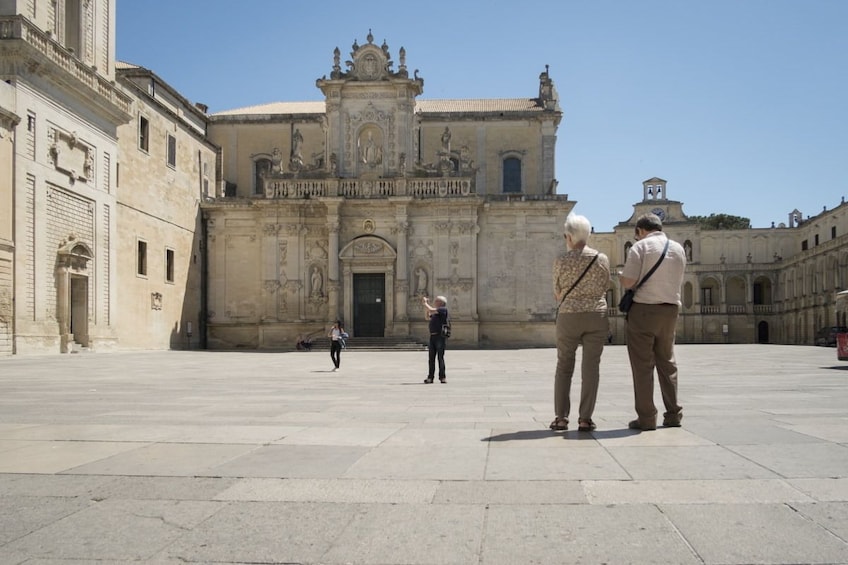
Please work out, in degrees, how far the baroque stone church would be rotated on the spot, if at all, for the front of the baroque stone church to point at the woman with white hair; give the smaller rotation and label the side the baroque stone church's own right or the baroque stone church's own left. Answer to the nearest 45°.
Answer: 0° — it already faces them

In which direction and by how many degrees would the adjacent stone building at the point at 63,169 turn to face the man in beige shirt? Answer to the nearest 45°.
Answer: approximately 45° to its right

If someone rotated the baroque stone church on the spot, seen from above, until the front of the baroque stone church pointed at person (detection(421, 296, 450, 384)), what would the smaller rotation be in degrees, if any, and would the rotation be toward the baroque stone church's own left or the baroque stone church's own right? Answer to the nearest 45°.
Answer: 0° — it already faces them

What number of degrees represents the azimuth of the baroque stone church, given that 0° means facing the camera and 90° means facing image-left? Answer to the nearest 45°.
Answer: approximately 0°

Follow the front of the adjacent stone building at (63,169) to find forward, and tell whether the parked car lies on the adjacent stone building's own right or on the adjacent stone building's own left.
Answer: on the adjacent stone building's own left

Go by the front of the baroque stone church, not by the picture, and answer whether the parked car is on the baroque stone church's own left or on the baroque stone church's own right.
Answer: on the baroque stone church's own left

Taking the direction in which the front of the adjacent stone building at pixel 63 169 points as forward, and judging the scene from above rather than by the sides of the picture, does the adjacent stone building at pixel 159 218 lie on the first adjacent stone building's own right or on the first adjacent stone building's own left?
on the first adjacent stone building's own left

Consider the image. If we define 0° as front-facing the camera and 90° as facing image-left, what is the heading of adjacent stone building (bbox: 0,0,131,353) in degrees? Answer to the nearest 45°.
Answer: approximately 315°

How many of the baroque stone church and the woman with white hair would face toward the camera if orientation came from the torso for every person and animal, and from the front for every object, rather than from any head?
1

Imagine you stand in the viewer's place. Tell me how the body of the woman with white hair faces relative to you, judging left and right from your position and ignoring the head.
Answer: facing away from the viewer

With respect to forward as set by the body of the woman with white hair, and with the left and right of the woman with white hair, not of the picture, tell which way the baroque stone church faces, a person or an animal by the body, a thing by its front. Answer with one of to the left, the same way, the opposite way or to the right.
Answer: the opposite way
